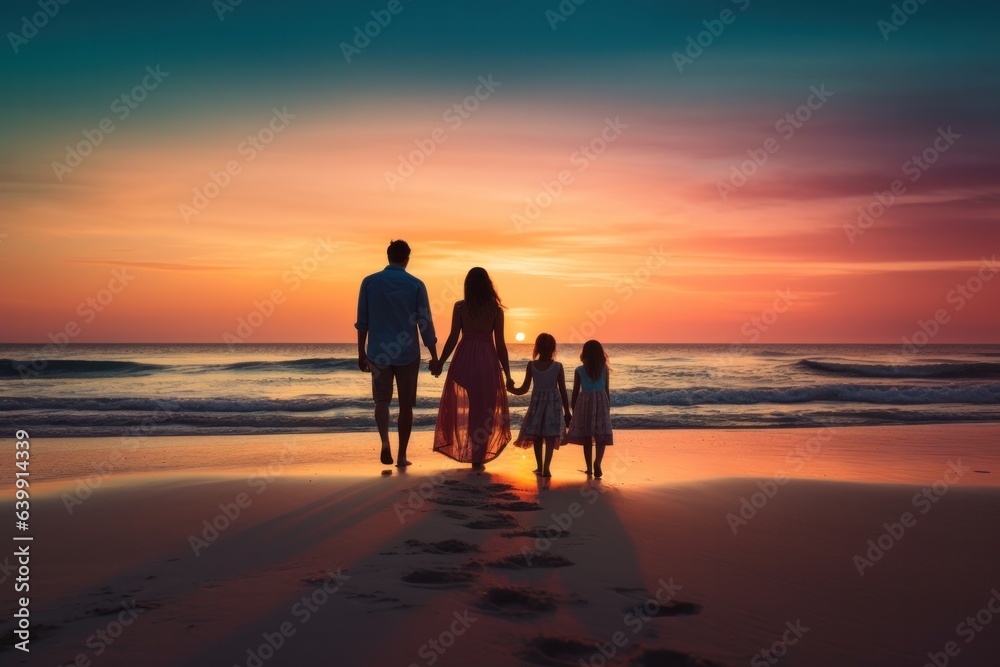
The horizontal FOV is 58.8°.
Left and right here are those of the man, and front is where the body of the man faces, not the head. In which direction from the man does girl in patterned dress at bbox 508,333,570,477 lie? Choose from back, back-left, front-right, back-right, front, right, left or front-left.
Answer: right

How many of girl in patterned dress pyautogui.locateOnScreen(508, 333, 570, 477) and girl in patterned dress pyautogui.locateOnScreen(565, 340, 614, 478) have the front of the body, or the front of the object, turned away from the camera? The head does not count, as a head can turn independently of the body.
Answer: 2

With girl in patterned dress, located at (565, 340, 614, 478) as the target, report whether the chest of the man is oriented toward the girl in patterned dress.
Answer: no

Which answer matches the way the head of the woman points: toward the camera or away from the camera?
away from the camera

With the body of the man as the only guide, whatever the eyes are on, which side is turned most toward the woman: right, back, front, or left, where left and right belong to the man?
right

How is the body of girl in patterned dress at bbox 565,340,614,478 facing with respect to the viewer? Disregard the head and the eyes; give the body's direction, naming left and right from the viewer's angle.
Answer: facing away from the viewer

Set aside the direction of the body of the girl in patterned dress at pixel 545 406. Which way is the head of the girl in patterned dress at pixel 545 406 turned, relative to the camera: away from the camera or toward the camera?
away from the camera

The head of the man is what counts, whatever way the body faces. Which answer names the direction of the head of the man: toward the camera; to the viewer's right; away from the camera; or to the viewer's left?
away from the camera

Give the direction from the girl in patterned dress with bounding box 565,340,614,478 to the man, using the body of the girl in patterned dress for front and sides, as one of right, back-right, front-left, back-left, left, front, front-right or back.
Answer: left

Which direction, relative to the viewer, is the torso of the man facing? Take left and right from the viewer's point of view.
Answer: facing away from the viewer

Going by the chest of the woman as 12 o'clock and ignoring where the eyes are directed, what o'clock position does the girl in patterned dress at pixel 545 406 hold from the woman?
The girl in patterned dress is roughly at 3 o'clock from the woman.

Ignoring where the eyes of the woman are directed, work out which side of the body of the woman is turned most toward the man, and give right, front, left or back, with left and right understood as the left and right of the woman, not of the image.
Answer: left

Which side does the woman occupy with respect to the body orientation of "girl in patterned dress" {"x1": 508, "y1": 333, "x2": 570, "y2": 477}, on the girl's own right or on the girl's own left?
on the girl's own left

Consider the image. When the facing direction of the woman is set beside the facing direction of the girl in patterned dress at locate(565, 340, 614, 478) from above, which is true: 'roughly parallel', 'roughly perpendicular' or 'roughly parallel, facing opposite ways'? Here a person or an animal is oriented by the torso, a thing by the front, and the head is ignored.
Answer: roughly parallel

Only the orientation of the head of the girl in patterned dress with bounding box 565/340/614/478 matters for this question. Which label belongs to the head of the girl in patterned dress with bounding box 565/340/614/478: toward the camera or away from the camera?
away from the camera

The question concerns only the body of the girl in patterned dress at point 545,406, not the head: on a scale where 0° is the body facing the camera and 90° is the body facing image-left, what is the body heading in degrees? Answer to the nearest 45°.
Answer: approximately 180°

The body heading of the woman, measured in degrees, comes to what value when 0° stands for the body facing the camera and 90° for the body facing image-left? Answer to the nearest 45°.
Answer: approximately 180°
